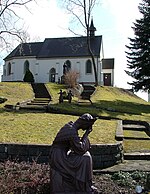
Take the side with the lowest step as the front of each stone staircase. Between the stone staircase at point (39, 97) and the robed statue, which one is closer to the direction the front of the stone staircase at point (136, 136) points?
the robed statue

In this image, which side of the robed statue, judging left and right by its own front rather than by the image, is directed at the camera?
right

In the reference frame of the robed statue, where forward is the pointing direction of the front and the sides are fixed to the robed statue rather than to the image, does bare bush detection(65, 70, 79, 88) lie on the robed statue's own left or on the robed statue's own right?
on the robed statue's own left

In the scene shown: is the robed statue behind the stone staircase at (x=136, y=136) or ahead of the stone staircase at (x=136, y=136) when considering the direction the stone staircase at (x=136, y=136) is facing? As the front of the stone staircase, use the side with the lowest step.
ahead

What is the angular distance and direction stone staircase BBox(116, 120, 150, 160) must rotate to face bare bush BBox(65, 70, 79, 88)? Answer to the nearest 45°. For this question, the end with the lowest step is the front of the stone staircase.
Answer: approximately 180°

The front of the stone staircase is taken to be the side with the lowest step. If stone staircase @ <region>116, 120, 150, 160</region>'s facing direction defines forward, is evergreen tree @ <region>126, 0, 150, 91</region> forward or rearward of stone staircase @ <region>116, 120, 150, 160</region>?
rearward

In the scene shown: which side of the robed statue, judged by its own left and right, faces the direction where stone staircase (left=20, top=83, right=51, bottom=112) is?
left

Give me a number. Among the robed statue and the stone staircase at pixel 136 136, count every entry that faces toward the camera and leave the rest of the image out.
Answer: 1

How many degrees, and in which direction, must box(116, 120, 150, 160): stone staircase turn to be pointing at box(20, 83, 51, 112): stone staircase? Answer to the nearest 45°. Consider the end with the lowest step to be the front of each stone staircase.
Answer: approximately 135° to its right

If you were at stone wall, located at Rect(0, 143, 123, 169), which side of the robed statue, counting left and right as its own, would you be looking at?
left
